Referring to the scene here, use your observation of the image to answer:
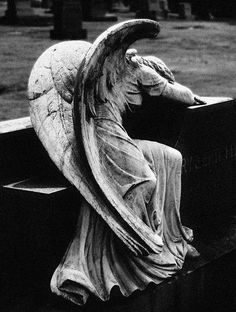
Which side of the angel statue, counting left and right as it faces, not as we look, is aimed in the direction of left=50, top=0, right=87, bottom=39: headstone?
left

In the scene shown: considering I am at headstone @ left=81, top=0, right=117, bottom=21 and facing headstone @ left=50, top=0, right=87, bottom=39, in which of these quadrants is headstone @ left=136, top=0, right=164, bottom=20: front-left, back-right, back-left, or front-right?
back-left

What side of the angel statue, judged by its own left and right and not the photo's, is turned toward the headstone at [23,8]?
left

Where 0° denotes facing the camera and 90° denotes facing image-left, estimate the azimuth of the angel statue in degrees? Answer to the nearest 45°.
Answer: approximately 270°

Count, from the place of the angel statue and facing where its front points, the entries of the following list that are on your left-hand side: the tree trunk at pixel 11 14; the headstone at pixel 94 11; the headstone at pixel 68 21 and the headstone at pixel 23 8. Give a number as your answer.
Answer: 4

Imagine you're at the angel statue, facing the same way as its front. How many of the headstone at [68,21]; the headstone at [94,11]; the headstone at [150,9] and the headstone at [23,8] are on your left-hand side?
4

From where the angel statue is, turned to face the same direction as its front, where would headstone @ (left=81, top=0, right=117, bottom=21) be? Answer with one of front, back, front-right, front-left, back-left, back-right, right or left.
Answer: left

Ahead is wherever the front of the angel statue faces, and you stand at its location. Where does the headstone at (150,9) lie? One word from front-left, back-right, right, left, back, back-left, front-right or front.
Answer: left
